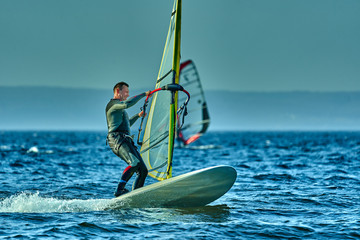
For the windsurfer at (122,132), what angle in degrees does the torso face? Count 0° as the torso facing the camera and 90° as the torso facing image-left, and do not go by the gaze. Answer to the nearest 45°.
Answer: approximately 270°
